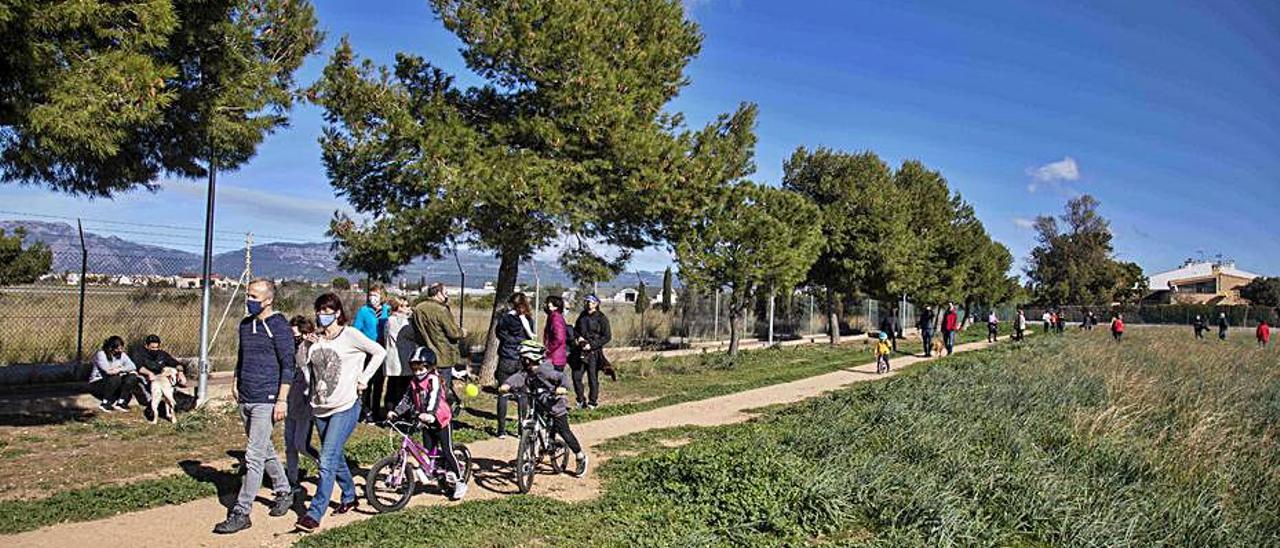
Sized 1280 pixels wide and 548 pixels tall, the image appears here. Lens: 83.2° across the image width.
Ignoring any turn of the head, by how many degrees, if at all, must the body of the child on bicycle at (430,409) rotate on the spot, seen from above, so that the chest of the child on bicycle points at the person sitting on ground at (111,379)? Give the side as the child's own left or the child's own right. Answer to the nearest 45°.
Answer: approximately 90° to the child's own right

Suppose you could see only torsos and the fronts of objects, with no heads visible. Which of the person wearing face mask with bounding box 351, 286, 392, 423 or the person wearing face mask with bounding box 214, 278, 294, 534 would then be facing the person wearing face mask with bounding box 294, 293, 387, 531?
the person wearing face mask with bounding box 351, 286, 392, 423

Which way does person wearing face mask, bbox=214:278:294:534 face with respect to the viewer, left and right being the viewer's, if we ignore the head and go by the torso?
facing the viewer and to the left of the viewer

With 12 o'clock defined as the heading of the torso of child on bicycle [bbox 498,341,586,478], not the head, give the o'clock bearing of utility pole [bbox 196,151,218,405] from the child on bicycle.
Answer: The utility pole is roughly at 3 o'clock from the child on bicycle.

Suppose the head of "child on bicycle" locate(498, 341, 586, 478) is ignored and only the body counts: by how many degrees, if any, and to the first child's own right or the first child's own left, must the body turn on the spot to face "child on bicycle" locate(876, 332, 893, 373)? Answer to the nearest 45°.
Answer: approximately 180°

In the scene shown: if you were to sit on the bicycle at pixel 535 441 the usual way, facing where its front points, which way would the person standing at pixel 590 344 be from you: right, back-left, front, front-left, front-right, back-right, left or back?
back-right

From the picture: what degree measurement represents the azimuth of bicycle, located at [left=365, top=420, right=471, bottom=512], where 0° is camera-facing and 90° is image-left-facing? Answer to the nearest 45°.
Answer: approximately 45°

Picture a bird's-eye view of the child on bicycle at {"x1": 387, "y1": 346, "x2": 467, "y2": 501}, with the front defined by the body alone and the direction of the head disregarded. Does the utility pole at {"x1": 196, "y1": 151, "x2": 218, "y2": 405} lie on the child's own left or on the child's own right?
on the child's own right

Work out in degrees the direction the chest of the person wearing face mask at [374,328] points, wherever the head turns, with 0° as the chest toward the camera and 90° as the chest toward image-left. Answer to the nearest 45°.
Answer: approximately 0°

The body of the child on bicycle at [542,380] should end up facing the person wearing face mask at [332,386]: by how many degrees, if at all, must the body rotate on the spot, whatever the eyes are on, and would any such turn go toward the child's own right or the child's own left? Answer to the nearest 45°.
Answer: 0° — they already face them

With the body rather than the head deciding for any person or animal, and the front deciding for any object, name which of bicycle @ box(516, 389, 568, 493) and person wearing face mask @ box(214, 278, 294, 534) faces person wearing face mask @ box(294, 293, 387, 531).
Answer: the bicycle

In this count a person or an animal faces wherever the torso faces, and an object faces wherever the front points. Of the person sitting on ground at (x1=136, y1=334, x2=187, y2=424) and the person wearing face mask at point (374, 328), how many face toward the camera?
2

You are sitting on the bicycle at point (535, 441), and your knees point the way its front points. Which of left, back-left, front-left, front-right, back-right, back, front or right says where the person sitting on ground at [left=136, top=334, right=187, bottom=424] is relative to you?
right

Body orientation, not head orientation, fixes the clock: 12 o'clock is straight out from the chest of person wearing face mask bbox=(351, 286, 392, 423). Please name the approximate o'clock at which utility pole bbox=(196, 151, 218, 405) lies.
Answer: The utility pole is roughly at 4 o'clock from the person wearing face mask.
